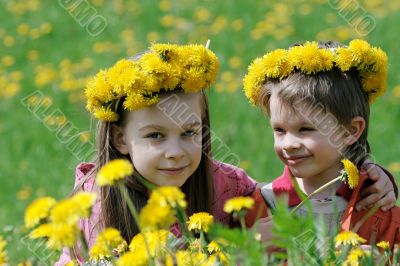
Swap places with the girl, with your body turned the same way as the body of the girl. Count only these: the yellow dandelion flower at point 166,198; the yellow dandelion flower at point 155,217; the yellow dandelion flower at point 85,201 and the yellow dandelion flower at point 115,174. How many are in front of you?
4

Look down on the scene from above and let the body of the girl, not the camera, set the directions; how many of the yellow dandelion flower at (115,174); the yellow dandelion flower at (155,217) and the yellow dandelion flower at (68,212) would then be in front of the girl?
3

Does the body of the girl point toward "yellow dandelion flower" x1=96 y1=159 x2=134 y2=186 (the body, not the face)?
yes

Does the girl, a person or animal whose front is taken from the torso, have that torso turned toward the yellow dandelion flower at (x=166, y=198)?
yes

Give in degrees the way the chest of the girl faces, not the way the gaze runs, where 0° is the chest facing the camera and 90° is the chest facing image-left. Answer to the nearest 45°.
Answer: approximately 0°

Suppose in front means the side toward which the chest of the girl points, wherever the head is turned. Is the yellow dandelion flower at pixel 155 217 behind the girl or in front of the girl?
in front

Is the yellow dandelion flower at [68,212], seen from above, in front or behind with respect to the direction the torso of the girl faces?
in front
